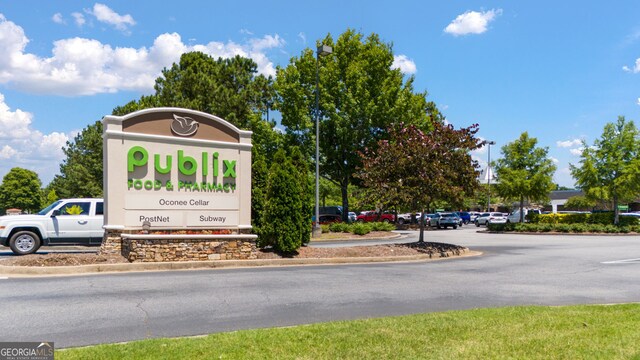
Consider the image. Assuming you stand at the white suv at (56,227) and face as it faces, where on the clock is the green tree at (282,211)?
The green tree is roughly at 7 o'clock from the white suv.

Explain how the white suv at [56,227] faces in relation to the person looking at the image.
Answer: facing to the left of the viewer

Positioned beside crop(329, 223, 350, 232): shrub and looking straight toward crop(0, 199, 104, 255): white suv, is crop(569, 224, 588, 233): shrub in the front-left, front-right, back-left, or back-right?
back-left

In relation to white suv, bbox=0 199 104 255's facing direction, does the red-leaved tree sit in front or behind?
behind

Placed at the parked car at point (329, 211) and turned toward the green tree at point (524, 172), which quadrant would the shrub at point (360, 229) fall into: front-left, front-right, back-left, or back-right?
front-right
